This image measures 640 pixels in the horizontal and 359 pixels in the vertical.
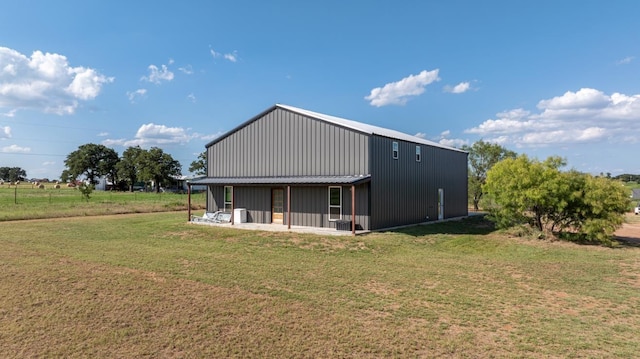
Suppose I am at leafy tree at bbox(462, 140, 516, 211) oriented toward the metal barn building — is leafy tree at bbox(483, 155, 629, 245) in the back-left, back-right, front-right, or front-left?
front-left

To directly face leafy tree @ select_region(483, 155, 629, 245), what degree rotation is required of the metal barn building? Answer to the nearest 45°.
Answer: approximately 135° to its left

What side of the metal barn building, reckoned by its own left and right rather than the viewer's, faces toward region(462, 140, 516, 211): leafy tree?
back

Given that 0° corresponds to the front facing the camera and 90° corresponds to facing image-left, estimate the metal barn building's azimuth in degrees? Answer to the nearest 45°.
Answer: approximately 45°
